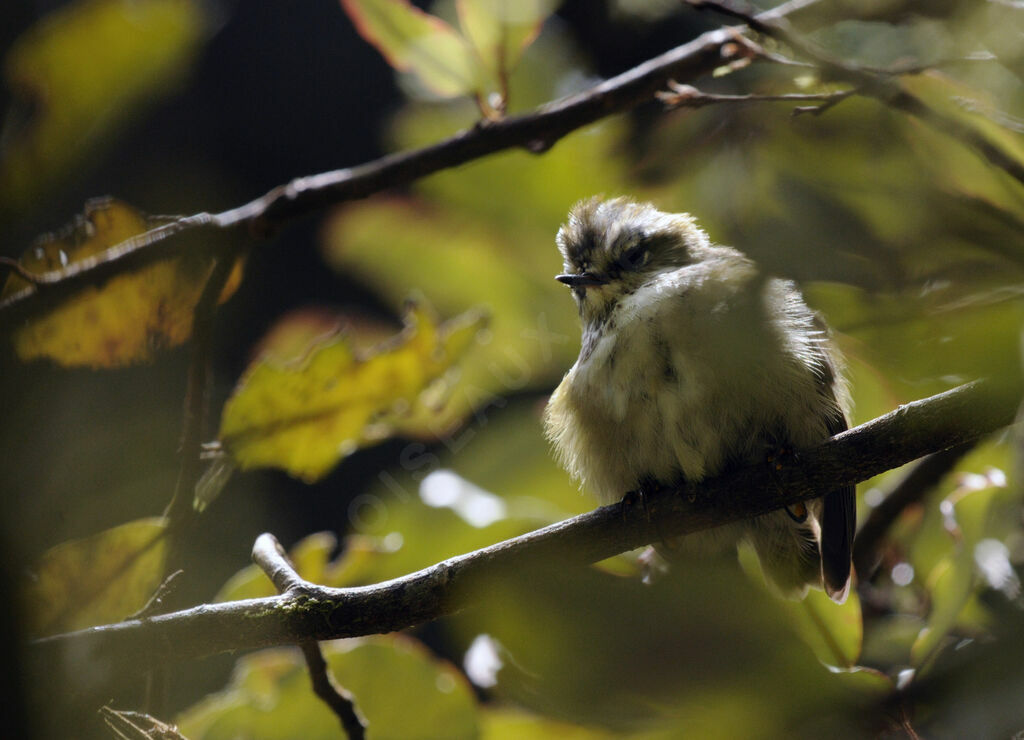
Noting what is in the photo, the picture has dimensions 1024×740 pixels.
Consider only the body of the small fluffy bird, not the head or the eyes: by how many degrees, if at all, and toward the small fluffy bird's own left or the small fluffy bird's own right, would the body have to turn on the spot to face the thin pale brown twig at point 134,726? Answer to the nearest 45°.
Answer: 0° — it already faces it

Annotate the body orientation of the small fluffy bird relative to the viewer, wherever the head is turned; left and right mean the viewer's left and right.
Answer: facing the viewer and to the left of the viewer
